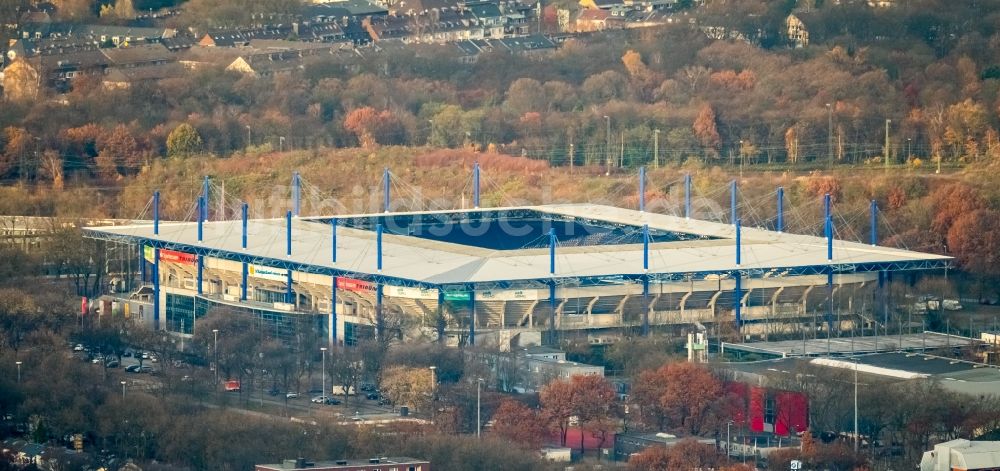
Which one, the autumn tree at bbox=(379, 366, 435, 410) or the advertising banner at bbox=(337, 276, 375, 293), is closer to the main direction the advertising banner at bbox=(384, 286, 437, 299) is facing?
the autumn tree

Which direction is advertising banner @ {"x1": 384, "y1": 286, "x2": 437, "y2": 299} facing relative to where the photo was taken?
toward the camera

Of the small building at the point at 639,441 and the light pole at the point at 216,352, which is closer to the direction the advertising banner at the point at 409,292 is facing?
the small building

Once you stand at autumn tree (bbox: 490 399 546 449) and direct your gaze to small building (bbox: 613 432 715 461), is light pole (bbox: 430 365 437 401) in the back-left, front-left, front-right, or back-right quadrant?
back-left

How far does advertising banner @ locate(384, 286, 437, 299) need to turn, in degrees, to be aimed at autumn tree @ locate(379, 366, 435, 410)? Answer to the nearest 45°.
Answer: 0° — it already faces it

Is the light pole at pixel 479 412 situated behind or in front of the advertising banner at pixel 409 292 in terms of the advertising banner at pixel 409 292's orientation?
in front

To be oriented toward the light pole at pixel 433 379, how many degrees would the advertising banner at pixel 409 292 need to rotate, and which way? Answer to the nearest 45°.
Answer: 0° — it already faces it

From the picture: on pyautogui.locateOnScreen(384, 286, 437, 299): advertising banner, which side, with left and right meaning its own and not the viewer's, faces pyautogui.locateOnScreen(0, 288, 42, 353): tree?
right

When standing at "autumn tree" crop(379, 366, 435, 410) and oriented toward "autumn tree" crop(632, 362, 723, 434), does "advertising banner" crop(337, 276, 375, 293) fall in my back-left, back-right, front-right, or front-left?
back-left

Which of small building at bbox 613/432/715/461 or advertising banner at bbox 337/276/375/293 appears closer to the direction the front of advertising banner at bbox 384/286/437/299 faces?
the small building

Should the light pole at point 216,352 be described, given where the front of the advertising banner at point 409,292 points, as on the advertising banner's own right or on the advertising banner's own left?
on the advertising banner's own right

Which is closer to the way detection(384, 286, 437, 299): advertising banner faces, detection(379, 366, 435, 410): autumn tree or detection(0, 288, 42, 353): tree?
the autumn tree
